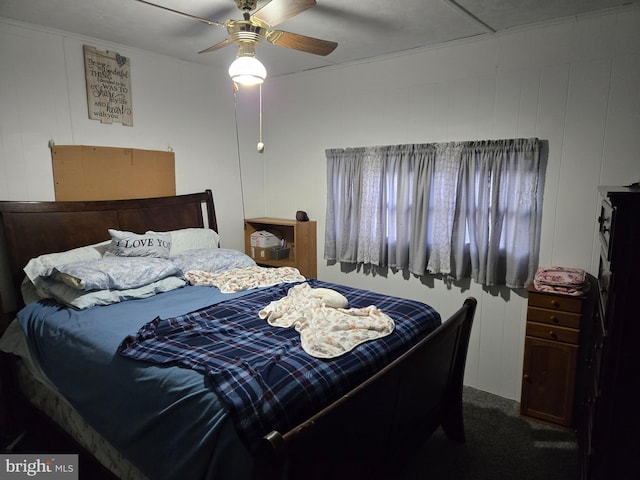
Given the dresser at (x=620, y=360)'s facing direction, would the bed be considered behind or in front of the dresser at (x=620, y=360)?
in front

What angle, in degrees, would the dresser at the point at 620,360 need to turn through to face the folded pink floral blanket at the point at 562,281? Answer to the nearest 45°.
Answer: approximately 90° to its right

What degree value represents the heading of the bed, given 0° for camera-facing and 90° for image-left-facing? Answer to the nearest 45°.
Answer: approximately 315°

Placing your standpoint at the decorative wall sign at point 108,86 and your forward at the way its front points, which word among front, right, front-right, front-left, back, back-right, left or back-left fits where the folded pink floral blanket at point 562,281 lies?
front

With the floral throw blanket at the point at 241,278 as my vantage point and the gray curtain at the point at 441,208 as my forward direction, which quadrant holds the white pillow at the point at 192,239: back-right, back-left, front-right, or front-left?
back-left

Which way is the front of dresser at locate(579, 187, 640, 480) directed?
to the viewer's left

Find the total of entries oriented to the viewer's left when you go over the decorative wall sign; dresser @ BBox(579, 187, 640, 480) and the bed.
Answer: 1

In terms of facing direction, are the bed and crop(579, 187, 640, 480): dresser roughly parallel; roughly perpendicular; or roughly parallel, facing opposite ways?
roughly parallel, facing opposite ways

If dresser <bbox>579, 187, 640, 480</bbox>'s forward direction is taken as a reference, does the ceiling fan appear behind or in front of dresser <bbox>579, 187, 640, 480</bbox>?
in front

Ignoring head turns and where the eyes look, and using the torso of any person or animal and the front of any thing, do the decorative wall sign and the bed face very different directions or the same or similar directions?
same or similar directions

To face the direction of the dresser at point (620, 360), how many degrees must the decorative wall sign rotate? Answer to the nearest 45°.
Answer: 0° — it already faces it

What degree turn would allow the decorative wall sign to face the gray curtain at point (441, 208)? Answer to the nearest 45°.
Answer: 0° — it already faces it

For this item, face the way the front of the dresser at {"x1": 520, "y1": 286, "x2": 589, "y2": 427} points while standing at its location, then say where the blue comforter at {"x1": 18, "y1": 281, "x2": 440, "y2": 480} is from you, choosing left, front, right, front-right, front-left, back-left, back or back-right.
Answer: front
